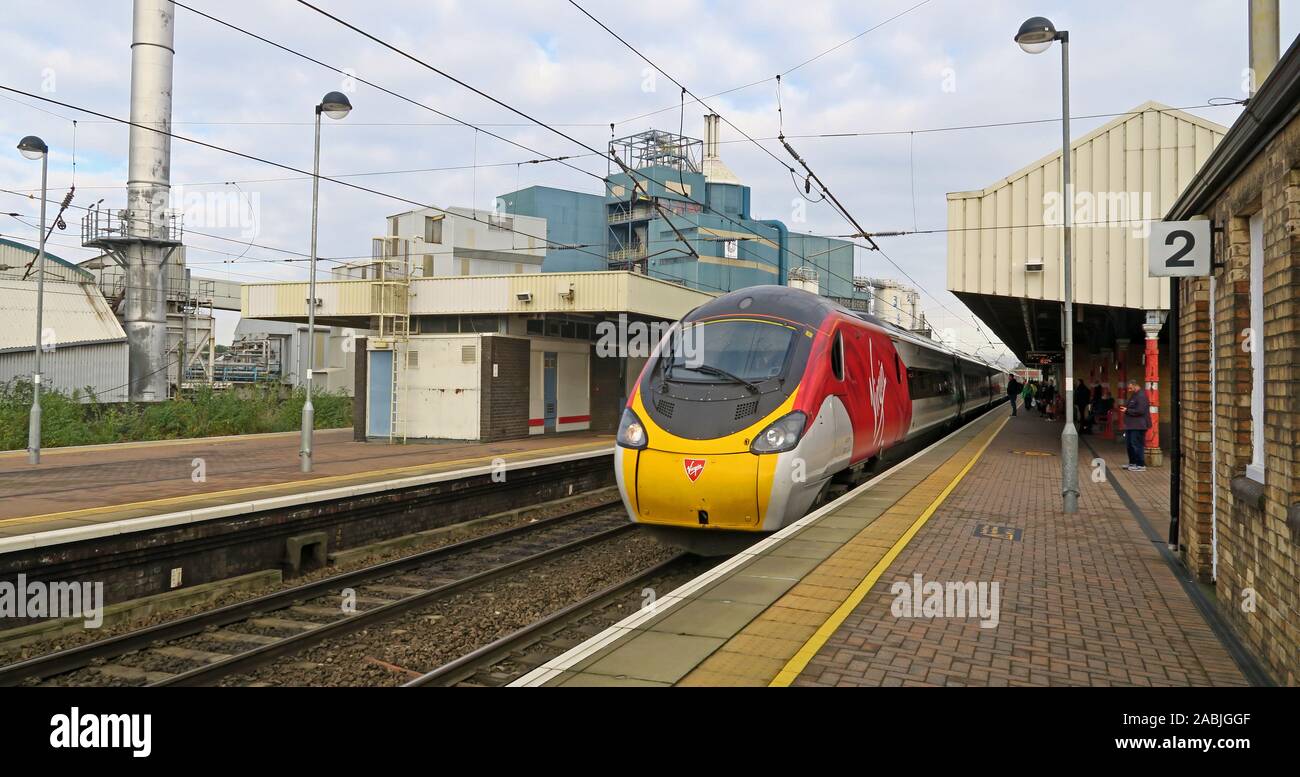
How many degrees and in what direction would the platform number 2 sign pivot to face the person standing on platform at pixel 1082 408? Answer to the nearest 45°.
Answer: approximately 180°

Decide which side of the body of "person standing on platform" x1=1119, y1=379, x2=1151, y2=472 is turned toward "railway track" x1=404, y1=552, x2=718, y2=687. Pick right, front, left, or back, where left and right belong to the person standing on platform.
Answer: left

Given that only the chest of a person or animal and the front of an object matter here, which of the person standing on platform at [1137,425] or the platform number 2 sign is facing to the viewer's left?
the person standing on platform

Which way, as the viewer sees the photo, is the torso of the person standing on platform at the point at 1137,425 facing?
to the viewer's left

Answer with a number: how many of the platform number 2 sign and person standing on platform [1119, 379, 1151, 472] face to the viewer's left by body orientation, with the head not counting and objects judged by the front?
1

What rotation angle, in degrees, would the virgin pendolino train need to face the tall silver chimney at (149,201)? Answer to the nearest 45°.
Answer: approximately 90° to its right

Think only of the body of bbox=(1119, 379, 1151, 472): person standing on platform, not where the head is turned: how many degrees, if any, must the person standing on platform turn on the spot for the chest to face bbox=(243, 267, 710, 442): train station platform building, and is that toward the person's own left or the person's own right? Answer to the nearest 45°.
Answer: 0° — they already face it

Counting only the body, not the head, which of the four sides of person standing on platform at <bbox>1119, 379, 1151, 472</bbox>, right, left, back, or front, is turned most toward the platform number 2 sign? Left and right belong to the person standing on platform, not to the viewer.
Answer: left

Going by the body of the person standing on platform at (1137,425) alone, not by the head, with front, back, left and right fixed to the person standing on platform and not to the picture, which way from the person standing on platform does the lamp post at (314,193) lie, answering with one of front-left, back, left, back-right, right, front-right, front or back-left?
front-left

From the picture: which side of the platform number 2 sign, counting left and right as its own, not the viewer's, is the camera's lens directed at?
front

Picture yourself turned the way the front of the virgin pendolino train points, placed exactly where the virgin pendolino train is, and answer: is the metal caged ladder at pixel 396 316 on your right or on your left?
on your right

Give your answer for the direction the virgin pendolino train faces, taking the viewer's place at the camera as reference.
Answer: facing the viewer and to the left of the viewer

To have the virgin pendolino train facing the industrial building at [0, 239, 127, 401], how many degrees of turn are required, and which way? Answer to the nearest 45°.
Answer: approximately 90° to its right

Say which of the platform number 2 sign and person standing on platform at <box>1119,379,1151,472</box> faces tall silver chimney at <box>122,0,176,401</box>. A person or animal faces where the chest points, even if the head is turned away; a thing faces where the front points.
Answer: the person standing on platform
